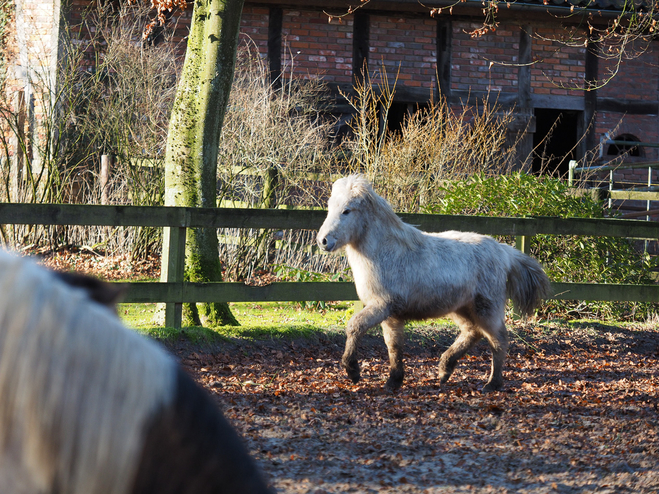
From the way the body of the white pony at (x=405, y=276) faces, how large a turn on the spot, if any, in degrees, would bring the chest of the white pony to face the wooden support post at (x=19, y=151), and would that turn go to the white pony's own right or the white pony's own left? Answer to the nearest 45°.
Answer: approximately 45° to the white pony's own right

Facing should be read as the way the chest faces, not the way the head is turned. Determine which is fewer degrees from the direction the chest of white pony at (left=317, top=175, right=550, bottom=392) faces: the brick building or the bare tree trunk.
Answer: the bare tree trunk

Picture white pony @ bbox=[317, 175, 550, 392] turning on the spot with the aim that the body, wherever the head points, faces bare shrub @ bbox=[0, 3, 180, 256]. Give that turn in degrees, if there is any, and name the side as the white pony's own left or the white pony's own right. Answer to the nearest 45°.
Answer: approximately 45° to the white pony's own right

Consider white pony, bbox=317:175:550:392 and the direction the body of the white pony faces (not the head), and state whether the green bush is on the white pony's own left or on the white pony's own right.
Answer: on the white pony's own right

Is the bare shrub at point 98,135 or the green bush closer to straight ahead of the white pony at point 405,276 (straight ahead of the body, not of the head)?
the bare shrub

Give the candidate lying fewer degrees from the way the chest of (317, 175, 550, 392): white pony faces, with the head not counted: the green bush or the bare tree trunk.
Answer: the bare tree trunk

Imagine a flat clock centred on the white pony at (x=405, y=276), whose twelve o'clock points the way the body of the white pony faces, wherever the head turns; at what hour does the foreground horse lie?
The foreground horse is roughly at 9 o'clock from the white pony.

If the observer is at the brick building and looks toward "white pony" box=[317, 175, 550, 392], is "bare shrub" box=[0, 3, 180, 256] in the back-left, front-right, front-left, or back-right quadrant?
front-right

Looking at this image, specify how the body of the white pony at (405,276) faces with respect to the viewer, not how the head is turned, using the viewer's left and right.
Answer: facing to the left of the viewer

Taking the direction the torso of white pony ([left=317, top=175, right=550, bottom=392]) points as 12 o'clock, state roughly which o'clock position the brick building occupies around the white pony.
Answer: The brick building is roughly at 3 o'clock from the white pony.
